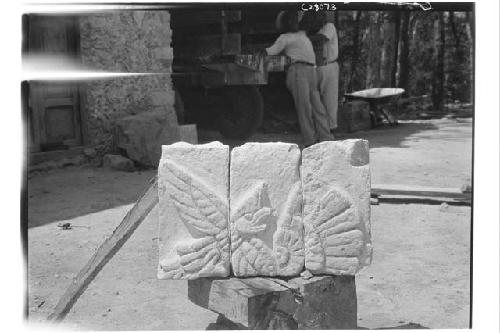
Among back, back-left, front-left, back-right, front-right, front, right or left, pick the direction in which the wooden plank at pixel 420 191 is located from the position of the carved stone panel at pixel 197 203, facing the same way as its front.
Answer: back-left

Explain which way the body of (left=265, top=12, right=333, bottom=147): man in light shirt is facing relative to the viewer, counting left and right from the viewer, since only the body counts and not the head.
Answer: facing away from the viewer and to the left of the viewer

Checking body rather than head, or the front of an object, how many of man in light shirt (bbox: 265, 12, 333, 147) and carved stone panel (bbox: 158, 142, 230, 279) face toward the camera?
1

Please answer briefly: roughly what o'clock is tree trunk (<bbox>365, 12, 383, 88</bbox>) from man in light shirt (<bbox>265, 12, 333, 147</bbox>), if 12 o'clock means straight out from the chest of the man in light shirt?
The tree trunk is roughly at 2 o'clock from the man in light shirt.

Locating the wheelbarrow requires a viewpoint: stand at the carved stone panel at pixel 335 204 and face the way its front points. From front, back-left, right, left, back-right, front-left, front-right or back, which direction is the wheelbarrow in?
back

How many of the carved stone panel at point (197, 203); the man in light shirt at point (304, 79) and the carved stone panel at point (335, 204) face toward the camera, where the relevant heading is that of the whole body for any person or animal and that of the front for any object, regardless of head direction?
2

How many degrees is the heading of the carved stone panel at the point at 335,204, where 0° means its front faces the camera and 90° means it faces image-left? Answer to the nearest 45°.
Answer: approximately 0°
